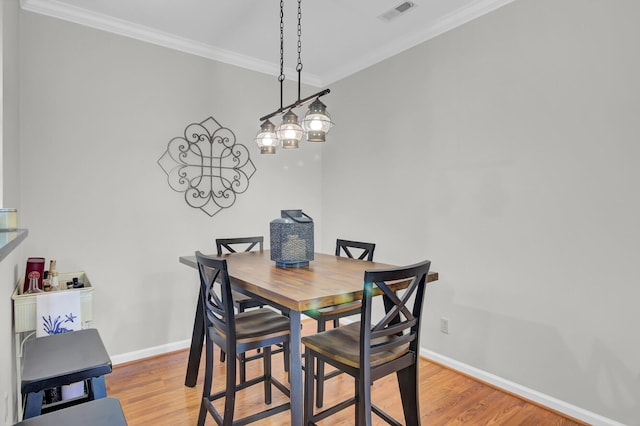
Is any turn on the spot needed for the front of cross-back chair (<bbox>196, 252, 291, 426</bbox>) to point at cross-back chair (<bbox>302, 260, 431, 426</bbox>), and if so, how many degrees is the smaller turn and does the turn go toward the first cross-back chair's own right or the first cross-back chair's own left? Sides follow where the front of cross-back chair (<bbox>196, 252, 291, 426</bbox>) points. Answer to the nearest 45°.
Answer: approximately 90° to the first cross-back chair's own right

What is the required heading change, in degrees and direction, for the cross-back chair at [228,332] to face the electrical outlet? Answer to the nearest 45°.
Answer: approximately 45° to its right

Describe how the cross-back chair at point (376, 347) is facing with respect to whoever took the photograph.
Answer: facing away from the viewer and to the left of the viewer

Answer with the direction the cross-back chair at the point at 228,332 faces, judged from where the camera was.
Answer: facing away from the viewer and to the right of the viewer

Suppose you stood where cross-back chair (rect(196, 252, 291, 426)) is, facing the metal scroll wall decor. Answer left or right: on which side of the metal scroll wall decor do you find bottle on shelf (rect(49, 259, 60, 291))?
left

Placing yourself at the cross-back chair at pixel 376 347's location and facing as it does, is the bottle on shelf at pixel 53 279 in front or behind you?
in front

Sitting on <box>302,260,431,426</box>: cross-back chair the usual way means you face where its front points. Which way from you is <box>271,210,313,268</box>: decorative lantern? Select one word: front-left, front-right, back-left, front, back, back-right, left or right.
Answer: front

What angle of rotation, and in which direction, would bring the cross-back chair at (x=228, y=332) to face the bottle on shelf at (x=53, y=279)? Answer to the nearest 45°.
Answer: approximately 90° to its left

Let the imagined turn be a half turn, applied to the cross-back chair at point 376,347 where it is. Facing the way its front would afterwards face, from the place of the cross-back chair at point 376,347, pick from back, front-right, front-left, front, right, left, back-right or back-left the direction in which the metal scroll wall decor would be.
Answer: back

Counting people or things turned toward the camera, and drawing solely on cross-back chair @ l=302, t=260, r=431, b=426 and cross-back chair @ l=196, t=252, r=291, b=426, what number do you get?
0

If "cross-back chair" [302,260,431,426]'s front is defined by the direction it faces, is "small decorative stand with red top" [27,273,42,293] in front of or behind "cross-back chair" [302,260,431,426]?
in front

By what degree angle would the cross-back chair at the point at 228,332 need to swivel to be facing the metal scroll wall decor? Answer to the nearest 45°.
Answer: approximately 45° to its left

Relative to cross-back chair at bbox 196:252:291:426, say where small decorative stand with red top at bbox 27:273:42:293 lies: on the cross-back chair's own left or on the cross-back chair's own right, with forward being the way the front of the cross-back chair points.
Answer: on the cross-back chair's own left
